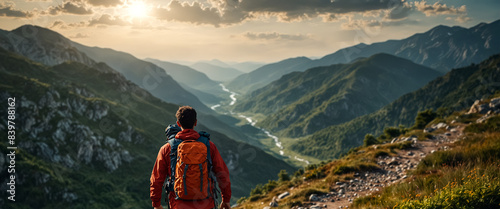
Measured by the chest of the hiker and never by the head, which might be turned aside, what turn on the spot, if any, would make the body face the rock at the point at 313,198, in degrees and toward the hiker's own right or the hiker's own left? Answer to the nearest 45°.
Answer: approximately 45° to the hiker's own right

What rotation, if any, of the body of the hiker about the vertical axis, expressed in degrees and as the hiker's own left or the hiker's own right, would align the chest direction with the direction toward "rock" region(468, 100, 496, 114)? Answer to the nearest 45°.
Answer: approximately 45° to the hiker's own right

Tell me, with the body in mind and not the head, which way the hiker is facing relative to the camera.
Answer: away from the camera

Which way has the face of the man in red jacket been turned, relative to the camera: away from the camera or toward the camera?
away from the camera
